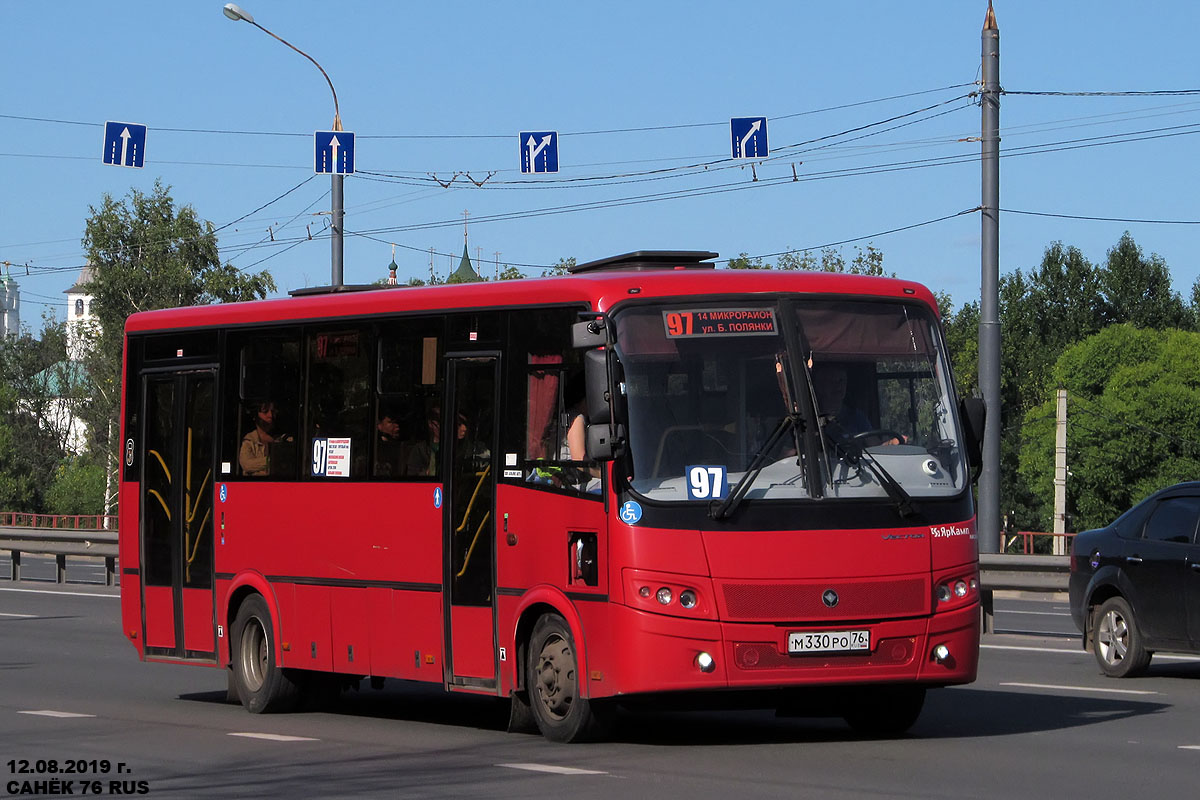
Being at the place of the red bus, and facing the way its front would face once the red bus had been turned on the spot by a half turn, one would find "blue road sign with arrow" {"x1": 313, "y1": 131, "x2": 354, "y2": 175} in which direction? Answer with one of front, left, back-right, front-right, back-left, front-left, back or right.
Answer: front-right

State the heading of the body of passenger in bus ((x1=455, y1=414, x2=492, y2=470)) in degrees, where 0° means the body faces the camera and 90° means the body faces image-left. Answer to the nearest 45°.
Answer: approximately 315°

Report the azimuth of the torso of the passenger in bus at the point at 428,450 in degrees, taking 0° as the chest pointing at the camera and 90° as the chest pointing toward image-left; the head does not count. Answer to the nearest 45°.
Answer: approximately 315°

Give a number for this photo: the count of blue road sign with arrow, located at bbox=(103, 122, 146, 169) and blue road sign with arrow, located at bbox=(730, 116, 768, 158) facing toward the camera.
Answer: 2

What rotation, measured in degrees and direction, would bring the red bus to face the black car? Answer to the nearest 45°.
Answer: approximately 90° to its left

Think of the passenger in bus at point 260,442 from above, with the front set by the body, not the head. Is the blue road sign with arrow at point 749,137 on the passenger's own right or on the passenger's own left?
on the passenger's own left

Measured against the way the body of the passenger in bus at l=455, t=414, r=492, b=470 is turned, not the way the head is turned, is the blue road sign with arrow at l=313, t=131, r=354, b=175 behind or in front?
behind

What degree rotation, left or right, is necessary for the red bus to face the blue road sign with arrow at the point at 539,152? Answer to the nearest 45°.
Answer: approximately 135° to its left
